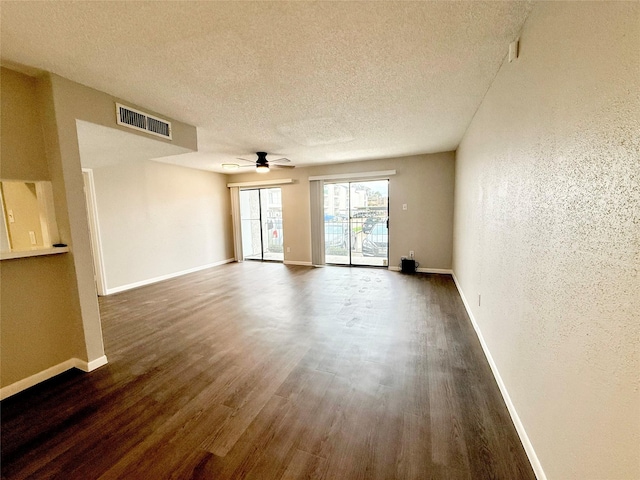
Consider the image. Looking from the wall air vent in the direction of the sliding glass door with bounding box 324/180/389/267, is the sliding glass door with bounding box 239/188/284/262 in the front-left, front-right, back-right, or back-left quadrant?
front-left

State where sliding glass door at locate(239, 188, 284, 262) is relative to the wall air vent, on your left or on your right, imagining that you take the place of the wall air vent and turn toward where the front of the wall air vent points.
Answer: on your left

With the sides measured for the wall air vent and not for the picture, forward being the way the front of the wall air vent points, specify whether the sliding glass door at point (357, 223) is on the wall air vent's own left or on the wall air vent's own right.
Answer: on the wall air vent's own left
